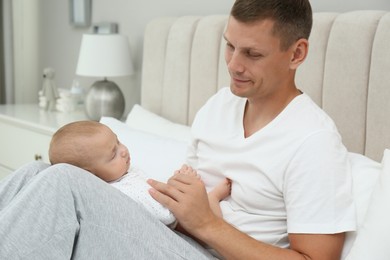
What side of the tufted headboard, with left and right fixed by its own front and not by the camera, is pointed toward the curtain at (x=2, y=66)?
right

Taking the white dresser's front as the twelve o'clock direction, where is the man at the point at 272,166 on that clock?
The man is roughly at 10 o'clock from the white dresser.

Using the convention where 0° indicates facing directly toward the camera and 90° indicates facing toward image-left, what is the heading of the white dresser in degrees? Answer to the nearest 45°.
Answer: approximately 45°

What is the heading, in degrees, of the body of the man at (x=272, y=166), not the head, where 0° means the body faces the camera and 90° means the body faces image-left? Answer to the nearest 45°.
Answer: approximately 45°

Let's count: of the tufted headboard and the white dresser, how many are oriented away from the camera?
0

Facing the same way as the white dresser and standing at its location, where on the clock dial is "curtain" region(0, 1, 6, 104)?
The curtain is roughly at 4 o'clock from the white dresser.

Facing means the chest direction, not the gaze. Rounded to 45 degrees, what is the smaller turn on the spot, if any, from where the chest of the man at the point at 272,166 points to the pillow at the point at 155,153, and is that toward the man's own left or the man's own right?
approximately 90° to the man's own right

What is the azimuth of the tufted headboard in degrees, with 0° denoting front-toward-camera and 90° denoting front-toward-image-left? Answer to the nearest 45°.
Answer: approximately 45°

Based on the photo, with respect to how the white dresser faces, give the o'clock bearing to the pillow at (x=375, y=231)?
The pillow is roughly at 10 o'clock from the white dresser.

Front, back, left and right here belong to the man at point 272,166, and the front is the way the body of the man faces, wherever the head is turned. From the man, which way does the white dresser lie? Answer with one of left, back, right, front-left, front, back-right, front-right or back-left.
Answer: right

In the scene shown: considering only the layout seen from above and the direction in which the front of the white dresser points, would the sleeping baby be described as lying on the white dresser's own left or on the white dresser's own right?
on the white dresser's own left

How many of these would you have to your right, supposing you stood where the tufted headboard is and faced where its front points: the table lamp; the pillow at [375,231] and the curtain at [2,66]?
2
